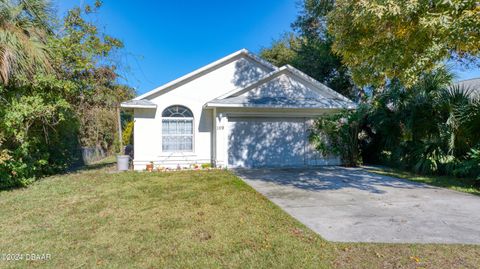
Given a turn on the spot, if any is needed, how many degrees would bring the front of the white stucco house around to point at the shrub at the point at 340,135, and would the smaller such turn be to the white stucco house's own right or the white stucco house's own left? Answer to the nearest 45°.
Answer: approximately 90° to the white stucco house's own left

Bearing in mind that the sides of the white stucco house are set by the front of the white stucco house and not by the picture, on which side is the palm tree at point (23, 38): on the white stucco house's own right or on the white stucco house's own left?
on the white stucco house's own right

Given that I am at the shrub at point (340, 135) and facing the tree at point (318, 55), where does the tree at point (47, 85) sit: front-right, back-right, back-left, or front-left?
back-left

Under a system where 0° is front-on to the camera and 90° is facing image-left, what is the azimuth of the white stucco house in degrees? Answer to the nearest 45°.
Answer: approximately 0°

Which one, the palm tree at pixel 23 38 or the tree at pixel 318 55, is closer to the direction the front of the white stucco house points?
the palm tree

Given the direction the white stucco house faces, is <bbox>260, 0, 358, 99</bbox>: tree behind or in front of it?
behind

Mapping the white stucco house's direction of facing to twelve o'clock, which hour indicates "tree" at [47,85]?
The tree is roughly at 2 o'clock from the white stucco house.
